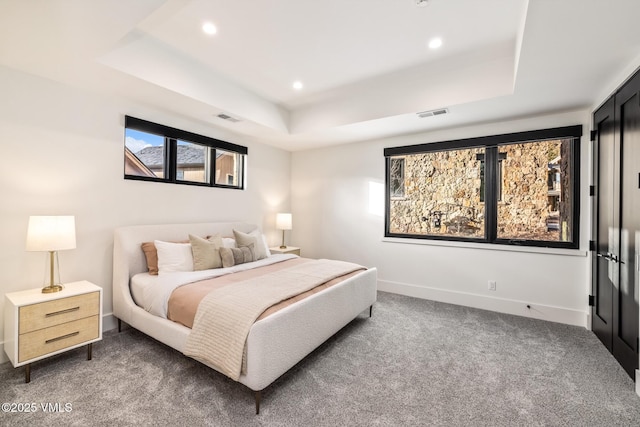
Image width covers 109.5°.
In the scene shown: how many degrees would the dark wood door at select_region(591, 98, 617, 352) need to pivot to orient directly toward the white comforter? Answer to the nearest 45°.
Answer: approximately 45° to its left

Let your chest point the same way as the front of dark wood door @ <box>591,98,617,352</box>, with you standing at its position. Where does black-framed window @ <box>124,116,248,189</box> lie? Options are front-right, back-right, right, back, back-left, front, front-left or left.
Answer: front-left

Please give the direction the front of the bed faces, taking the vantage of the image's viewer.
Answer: facing the viewer and to the right of the viewer

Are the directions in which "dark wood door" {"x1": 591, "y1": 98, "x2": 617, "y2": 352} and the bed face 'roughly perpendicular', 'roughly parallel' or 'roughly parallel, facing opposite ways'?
roughly parallel, facing opposite ways

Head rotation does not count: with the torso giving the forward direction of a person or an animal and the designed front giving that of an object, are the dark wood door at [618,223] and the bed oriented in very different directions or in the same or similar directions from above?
very different directions

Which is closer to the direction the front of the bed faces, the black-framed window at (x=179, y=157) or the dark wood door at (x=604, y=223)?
the dark wood door

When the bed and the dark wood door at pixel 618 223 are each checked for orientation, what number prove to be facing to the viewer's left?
1

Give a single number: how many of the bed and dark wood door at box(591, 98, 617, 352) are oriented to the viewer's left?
1

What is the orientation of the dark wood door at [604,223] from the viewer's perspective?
to the viewer's left

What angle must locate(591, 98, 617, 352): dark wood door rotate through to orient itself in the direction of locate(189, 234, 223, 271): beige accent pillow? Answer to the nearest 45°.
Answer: approximately 45° to its left

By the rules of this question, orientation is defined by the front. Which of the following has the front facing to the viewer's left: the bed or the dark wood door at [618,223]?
the dark wood door

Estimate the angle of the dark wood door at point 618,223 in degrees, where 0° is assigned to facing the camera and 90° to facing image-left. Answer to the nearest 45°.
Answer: approximately 90°

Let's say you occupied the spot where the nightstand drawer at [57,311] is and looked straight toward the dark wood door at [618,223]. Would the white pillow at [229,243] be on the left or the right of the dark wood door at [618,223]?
left

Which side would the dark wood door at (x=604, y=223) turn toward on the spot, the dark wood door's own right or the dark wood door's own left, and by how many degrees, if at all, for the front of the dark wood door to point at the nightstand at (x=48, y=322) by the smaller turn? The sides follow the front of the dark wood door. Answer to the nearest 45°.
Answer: approximately 45° to the dark wood door's own left

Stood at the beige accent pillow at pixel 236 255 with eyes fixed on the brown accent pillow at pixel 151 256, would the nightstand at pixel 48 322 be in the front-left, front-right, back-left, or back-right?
front-left
